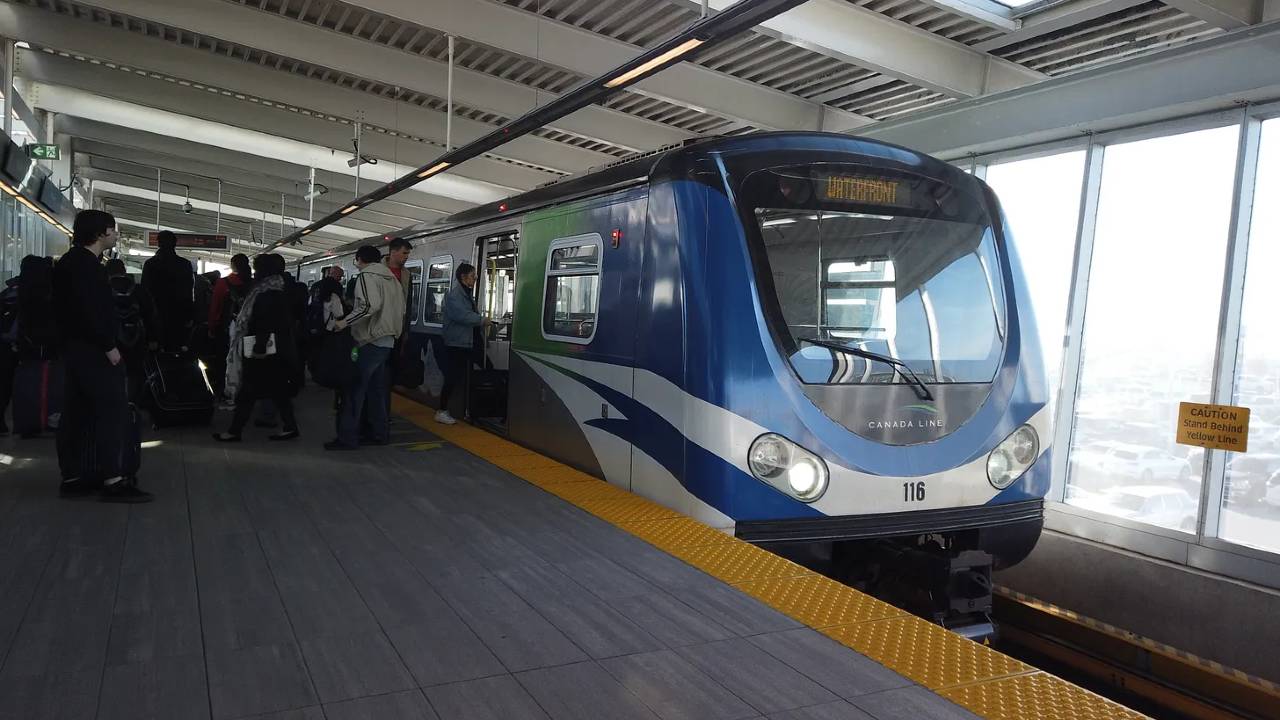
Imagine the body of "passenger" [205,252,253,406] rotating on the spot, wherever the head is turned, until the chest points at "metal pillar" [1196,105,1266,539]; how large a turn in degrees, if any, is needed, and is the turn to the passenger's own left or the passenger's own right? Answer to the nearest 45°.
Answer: approximately 45° to the passenger's own right

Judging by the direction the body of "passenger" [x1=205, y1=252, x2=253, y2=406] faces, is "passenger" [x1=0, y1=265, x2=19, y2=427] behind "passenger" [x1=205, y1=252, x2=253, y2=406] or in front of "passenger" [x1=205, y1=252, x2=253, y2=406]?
behind

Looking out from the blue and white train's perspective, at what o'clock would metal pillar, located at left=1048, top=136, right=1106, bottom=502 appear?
The metal pillar is roughly at 11 o'clock from the blue and white train.

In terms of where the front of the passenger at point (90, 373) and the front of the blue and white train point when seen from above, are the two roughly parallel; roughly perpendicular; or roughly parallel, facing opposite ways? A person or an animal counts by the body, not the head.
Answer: roughly perpendicular

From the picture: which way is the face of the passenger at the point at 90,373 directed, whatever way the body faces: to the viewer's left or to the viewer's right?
to the viewer's right

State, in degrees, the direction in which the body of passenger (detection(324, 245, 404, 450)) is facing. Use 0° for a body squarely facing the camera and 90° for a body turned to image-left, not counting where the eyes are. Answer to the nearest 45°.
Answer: approximately 135°

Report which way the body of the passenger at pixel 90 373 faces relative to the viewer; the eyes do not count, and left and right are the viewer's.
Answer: facing to the right of the viewer

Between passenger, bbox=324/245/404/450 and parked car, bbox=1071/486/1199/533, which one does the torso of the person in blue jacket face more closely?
the parked car

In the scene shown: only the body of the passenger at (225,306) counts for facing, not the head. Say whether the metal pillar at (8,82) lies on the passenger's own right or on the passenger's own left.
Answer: on the passenger's own left

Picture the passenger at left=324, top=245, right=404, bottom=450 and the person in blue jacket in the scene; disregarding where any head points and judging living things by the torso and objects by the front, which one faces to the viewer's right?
the person in blue jacket

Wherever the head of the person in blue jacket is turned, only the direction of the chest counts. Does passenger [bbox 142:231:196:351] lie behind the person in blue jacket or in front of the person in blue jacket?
behind

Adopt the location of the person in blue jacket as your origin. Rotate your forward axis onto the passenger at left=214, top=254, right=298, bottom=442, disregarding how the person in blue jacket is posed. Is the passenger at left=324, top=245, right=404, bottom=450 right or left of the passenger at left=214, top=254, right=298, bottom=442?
left

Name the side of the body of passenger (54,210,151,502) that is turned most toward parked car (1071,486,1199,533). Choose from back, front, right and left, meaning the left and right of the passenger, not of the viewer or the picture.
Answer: front
